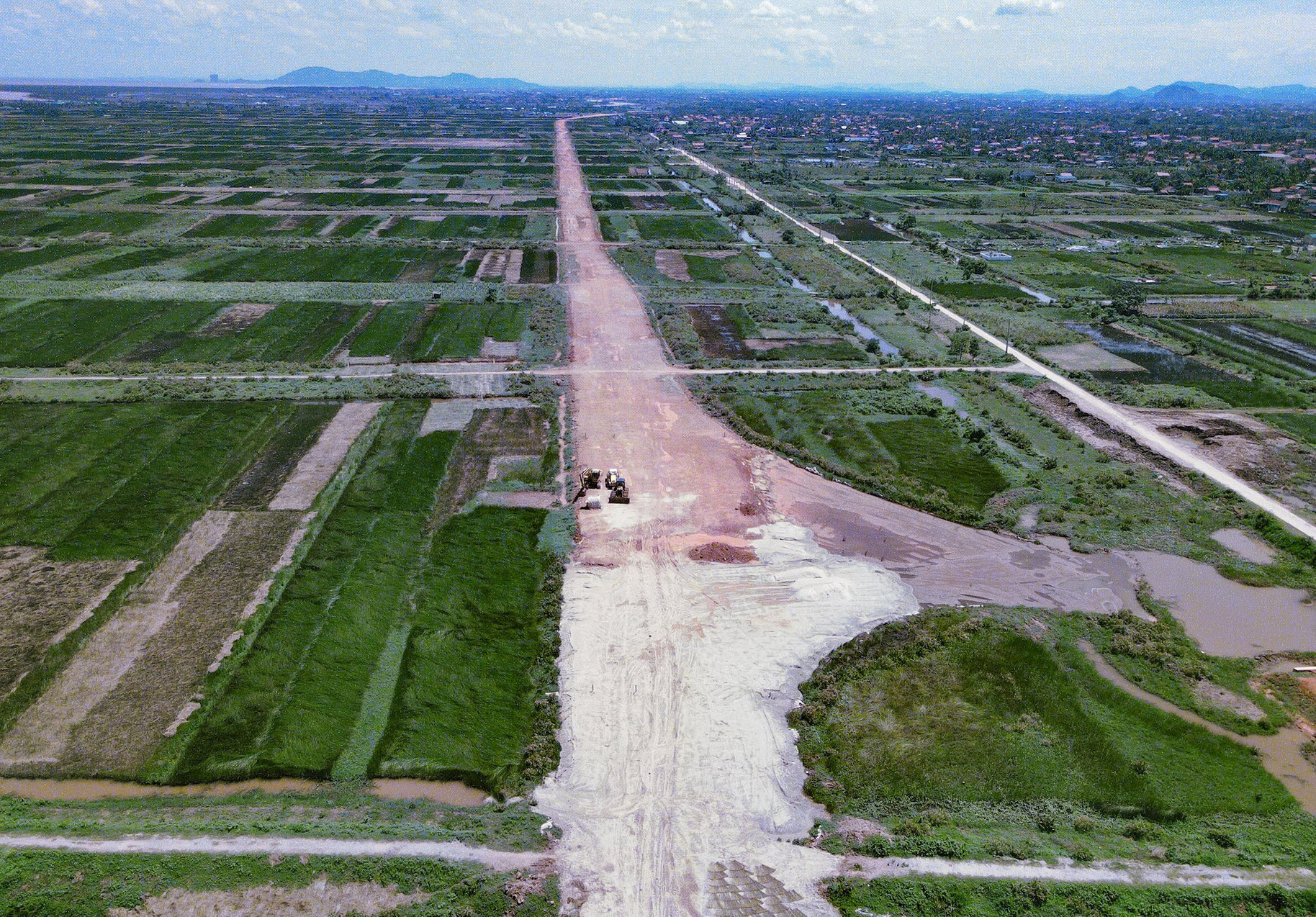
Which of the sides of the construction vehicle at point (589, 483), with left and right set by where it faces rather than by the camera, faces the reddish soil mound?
left

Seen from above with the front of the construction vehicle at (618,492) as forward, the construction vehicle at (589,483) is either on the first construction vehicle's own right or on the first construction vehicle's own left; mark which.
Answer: on the first construction vehicle's own right

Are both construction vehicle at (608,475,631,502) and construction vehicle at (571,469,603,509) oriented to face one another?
no

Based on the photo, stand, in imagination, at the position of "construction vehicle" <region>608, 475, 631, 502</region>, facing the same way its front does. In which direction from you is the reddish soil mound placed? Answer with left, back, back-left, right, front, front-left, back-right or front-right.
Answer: front-left

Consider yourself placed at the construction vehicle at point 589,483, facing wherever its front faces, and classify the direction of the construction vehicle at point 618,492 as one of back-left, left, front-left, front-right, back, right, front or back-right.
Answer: left

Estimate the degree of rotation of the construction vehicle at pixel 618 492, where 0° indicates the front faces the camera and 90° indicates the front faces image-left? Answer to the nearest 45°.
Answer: approximately 0°

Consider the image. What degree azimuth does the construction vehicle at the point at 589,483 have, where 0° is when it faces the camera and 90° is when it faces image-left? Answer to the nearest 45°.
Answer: approximately 45°
